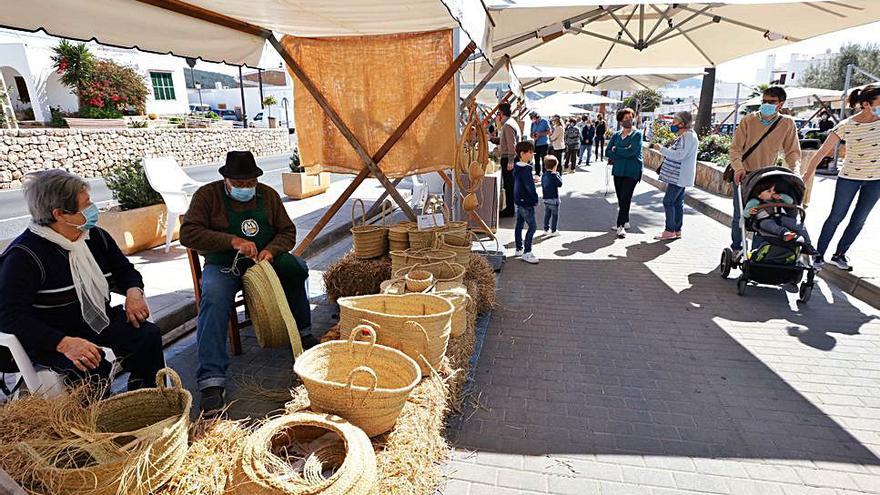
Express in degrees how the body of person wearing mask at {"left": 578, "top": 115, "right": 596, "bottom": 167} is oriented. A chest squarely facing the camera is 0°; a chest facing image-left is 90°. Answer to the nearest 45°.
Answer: approximately 0°

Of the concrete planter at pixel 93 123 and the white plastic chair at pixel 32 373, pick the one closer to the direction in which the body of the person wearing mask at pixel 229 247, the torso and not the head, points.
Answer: the white plastic chair

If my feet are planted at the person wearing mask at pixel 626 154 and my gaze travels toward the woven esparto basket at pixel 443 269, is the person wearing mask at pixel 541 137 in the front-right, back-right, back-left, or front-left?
back-right

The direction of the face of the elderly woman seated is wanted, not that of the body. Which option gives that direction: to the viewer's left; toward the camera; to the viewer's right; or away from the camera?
to the viewer's right

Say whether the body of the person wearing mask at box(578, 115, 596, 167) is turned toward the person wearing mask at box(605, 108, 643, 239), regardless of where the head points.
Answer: yes

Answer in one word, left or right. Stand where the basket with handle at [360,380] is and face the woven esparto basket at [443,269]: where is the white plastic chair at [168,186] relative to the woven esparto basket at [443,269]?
left
